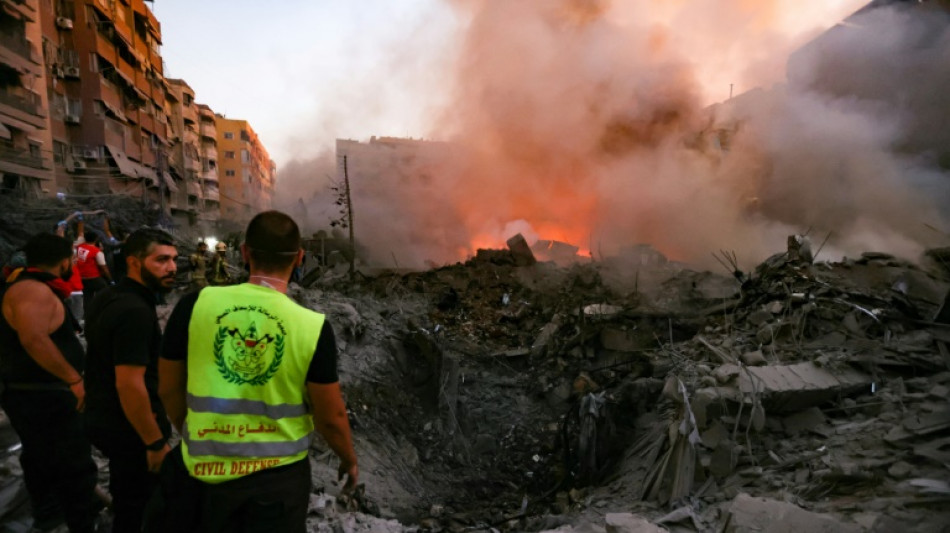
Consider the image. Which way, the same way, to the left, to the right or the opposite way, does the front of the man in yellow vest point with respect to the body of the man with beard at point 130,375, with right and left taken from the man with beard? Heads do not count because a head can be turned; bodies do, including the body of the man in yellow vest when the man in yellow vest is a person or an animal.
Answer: to the left

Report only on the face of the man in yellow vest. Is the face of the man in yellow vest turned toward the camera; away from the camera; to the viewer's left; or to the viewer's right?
away from the camera

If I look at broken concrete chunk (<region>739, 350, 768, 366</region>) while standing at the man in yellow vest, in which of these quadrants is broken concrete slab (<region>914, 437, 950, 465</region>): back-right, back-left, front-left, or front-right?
front-right

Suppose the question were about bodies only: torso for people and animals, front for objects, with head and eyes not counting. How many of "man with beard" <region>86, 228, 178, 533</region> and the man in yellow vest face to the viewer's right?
1

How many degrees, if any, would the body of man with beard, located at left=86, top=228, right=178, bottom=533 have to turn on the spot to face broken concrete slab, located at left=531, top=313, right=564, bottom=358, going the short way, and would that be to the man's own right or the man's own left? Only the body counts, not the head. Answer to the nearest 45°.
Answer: approximately 45° to the man's own left

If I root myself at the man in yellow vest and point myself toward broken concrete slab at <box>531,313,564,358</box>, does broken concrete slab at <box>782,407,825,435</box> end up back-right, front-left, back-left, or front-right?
front-right

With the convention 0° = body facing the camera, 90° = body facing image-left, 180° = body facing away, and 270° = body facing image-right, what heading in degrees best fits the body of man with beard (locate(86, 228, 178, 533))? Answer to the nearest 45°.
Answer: approximately 270°

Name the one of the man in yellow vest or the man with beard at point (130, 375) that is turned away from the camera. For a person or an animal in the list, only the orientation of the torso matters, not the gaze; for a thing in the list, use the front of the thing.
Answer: the man in yellow vest

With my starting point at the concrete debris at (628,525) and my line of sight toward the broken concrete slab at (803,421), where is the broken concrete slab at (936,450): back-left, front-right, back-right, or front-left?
front-right

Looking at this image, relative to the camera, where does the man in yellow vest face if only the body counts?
away from the camera
